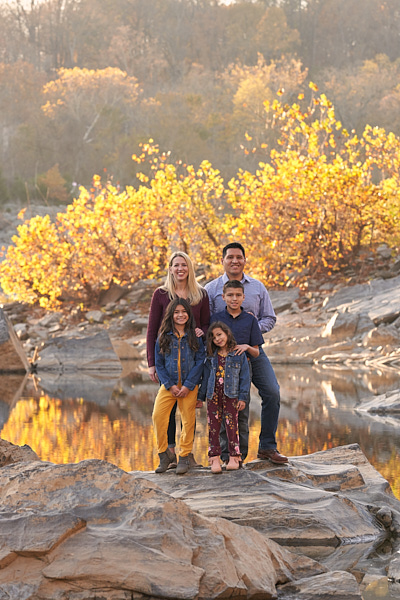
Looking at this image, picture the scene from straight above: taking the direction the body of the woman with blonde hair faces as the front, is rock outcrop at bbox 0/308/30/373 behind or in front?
behind

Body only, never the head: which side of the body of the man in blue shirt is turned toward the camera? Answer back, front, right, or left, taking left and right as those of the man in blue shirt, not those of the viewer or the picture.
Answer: front

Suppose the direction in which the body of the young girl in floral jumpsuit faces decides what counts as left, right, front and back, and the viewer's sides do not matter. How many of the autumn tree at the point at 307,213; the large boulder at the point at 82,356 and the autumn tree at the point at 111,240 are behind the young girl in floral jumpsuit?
3

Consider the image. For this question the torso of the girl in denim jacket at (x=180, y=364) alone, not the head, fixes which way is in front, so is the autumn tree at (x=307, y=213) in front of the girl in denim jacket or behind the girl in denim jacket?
behind

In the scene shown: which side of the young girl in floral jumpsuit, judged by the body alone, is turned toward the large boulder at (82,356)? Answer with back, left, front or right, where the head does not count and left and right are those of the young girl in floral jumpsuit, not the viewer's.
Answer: back

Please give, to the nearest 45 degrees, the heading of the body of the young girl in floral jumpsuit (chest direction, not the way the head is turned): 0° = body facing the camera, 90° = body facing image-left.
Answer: approximately 0°

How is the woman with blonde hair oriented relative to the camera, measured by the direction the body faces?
toward the camera

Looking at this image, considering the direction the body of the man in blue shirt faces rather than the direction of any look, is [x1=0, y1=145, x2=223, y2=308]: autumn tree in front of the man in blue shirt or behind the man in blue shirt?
behind
